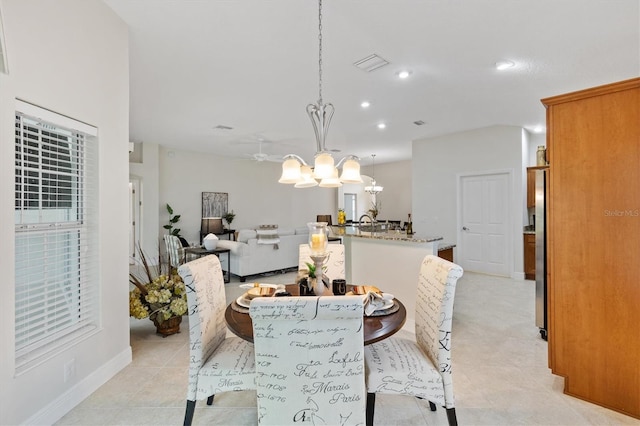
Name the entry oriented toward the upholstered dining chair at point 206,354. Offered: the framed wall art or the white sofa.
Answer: the framed wall art

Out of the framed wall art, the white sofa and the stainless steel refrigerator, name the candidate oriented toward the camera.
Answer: the framed wall art

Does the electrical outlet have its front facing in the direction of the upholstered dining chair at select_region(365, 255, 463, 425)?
yes

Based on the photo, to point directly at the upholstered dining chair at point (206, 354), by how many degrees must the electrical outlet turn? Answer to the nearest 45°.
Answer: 0° — it already faces it

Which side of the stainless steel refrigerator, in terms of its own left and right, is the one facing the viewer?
left

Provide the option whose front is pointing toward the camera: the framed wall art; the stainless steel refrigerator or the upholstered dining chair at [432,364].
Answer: the framed wall art

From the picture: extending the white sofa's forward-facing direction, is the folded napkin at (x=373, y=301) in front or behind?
behind

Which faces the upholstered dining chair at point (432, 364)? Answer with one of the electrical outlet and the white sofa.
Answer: the electrical outlet

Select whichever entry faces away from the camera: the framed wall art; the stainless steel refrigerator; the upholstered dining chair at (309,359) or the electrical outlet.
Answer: the upholstered dining chair

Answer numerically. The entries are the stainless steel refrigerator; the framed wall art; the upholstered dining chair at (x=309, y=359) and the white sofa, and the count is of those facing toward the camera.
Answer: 1

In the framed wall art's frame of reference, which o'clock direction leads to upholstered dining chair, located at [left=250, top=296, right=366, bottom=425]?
The upholstered dining chair is roughly at 12 o'clock from the framed wall art.

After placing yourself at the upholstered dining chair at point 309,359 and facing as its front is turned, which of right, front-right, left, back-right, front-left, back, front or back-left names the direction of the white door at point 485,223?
front-right

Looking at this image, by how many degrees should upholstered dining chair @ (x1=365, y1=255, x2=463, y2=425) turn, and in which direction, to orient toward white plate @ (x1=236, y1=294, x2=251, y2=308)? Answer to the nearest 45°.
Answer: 0° — it already faces it

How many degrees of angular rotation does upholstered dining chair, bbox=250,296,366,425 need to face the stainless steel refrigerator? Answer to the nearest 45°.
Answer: approximately 45° to its right

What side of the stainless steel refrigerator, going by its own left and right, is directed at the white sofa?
front

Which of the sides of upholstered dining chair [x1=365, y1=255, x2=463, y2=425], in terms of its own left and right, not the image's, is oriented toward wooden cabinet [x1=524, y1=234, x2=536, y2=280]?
right

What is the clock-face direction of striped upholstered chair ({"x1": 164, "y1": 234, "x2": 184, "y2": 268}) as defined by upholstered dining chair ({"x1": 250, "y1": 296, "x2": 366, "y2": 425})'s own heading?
striped upholstered chair ({"x1": 164, "y1": 234, "x2": 184, "y2": 268}) is roughly at 11 o'clock from upholstered dining chair ({"x1": 250, "y1": 296, "x2": 366, "y2": 425}).

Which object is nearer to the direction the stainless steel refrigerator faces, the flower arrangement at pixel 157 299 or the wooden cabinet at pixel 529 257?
the flower arrangement
